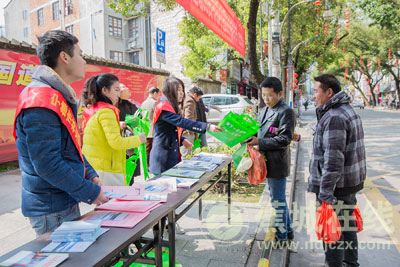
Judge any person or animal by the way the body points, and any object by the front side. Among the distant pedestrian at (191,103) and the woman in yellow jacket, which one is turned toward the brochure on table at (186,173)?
the woman in yellow jacket

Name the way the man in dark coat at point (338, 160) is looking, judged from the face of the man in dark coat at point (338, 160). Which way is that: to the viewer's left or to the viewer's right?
to the viewer's left

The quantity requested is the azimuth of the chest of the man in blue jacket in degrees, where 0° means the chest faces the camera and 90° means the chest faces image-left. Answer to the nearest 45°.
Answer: approximately 270°

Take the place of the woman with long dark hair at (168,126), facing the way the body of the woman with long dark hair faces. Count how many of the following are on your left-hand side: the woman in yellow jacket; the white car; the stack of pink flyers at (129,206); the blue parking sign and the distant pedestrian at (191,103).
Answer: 3

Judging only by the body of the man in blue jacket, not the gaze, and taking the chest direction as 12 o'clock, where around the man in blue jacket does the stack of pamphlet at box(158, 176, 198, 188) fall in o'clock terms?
The stack of pamphlet is roughly at 11 o'clock from the man in blue jacket.

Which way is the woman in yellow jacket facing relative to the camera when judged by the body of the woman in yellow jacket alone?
to the viewer's right

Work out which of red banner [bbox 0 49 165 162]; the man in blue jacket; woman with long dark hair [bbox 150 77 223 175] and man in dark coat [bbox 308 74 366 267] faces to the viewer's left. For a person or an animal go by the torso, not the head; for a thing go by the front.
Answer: the man in dark coat

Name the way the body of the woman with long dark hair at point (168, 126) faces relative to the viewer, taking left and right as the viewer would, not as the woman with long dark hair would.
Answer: facing to the right of the viewer

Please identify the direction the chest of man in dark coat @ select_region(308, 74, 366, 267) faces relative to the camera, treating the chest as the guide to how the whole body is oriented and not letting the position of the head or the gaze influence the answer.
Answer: to the viewer's left

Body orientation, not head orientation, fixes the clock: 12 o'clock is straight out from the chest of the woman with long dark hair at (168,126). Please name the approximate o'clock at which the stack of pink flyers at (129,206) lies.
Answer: The stack of pink flyers is roughly at 3 o'clock from the woman with long dark hair.
